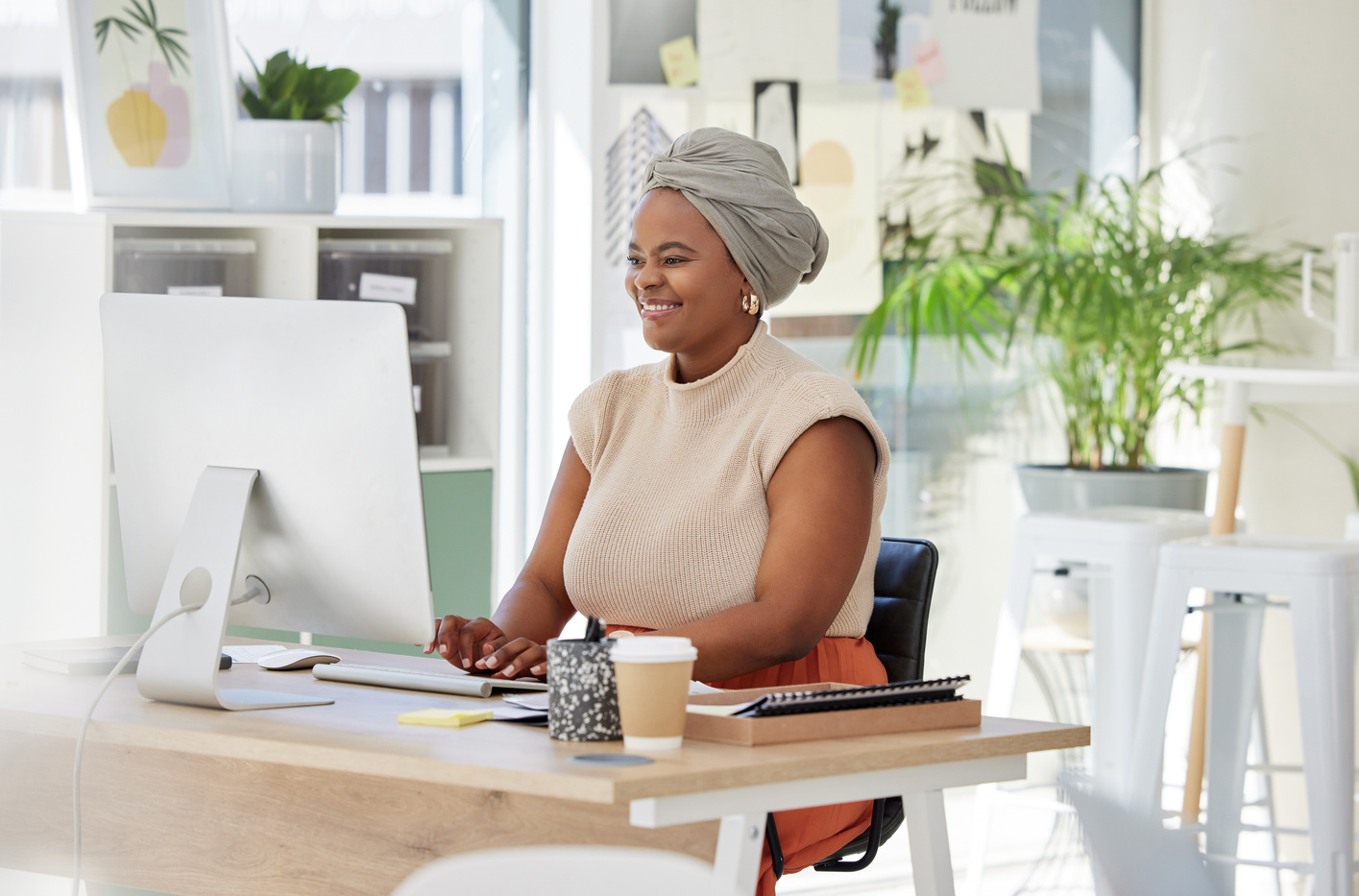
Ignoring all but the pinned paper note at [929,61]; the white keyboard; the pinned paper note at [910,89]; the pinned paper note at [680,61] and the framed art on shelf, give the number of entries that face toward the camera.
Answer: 4

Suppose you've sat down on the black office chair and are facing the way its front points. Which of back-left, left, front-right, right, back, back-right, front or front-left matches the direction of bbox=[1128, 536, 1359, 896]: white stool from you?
back

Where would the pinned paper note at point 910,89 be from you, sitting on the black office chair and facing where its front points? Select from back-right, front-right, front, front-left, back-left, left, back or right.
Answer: back-right

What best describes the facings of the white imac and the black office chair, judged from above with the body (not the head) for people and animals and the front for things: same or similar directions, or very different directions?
very different directions

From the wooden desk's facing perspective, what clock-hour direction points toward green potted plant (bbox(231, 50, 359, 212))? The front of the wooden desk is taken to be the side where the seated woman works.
The green potted plant is roughly at 10 o'clock from the wooden desk.

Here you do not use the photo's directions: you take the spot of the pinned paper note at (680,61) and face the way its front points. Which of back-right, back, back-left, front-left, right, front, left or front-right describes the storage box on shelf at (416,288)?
front-right

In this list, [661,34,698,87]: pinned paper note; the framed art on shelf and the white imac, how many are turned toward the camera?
2

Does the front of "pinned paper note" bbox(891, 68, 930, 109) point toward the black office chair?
yes

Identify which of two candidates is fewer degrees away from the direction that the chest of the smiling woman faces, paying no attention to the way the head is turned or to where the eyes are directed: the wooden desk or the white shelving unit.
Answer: the wooden desk

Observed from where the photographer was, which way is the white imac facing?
facing away from the viewer and to the right of the viewer
